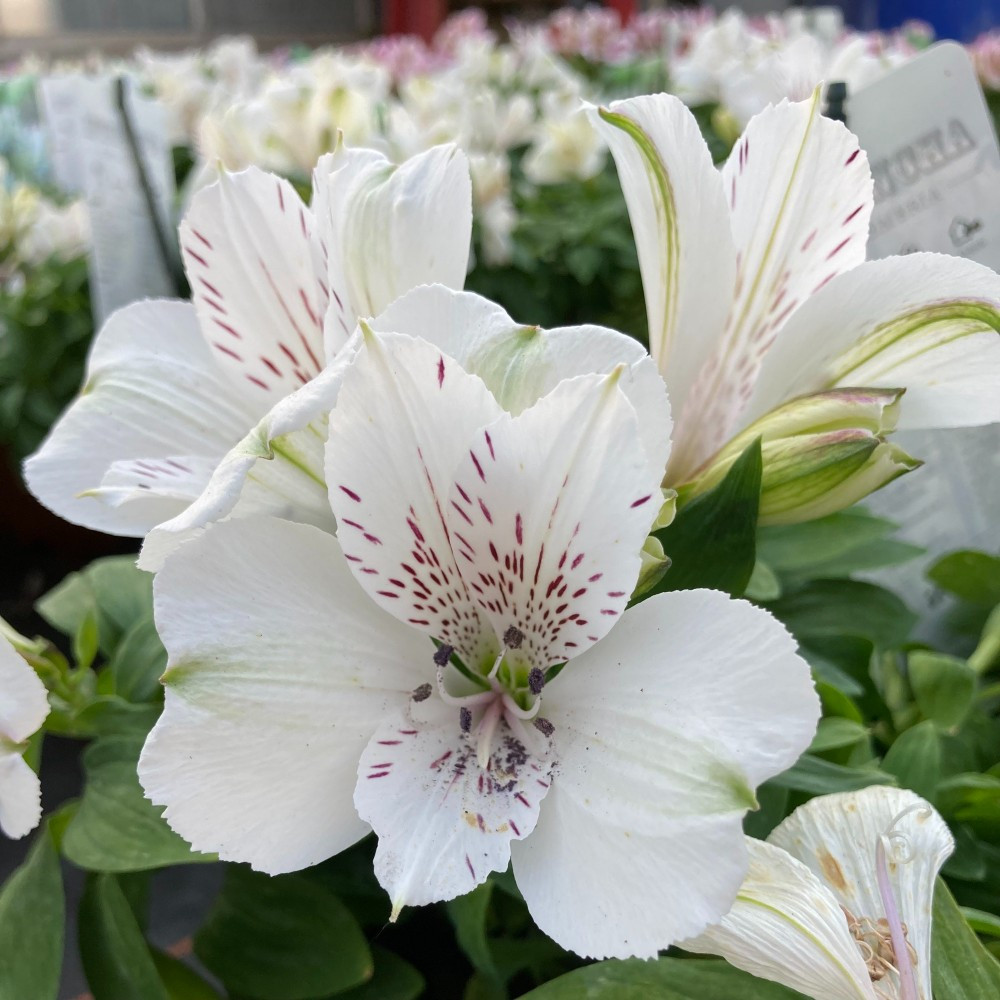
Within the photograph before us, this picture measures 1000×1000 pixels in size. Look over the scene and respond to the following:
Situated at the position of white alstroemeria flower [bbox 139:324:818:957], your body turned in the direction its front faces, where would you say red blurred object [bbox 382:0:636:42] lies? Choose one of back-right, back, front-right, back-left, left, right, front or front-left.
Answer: back

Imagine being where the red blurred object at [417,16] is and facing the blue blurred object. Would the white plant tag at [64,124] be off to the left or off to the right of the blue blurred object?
right

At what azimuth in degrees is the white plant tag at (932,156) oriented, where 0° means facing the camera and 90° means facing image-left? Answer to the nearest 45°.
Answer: approximately 0°

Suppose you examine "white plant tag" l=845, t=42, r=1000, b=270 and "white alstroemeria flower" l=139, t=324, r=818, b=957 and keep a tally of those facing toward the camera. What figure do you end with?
2

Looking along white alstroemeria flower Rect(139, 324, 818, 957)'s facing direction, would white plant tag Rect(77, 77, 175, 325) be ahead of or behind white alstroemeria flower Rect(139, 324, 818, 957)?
behind

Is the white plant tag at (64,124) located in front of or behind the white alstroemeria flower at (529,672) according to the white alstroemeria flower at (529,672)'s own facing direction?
behind
